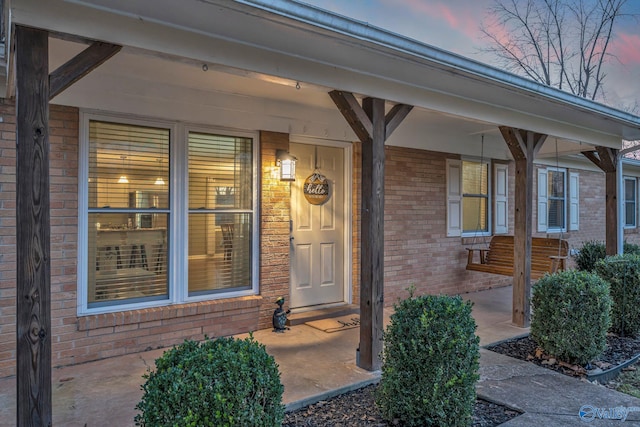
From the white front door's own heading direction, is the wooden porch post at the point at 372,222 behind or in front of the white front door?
in front

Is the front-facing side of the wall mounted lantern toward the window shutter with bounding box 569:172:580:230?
no

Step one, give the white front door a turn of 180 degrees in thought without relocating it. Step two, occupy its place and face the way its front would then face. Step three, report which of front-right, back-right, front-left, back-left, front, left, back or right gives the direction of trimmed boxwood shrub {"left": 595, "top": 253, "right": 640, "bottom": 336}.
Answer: back-right

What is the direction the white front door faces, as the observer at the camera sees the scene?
facing the viewer and to the right of the viewer

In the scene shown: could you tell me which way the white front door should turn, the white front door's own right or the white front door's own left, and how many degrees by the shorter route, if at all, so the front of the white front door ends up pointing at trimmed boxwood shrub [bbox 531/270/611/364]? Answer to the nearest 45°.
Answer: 0° — it already faces it

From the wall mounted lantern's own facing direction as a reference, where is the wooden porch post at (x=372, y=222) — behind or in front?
in front

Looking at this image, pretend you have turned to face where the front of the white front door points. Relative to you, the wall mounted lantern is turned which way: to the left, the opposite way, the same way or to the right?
the same way

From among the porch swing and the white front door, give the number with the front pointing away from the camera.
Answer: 0

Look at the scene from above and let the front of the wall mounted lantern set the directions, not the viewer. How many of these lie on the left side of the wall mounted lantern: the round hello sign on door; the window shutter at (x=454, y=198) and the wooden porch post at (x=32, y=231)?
2

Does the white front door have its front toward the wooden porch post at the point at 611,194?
no

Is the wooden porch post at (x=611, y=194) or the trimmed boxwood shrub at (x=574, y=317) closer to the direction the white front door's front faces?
the trimmed boxwood shrub

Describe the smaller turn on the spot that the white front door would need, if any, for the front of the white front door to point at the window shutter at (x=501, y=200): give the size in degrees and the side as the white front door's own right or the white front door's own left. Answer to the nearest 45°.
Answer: approximately 90° to the white front door's own left

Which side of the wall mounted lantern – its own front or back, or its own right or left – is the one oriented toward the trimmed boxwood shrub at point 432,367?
front

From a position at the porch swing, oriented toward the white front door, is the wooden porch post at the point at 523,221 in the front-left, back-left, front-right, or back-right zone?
front-left

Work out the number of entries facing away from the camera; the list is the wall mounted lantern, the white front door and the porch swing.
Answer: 0

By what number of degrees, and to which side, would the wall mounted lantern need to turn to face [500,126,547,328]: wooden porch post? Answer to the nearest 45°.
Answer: approximately 45° to its left
